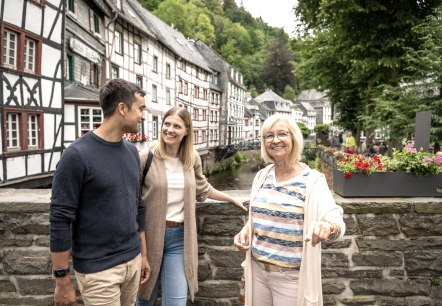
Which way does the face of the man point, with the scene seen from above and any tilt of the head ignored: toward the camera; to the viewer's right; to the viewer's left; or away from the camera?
to the viewer's right

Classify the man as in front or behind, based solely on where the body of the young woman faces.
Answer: in front

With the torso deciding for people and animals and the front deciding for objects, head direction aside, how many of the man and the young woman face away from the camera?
0

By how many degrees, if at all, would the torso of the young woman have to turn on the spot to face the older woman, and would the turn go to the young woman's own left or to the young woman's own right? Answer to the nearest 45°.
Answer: approximately 45° to the young woman's own left

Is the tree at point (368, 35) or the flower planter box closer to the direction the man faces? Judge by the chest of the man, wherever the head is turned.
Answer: the flower planter box

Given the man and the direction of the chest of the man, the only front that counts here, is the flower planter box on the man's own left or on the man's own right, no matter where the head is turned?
on the man's own left

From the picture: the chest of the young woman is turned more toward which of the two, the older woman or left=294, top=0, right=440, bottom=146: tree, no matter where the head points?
the older woman

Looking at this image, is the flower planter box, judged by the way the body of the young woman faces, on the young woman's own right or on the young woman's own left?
on the young woman's own left

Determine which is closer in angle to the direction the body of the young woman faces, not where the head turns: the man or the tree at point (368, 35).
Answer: the man

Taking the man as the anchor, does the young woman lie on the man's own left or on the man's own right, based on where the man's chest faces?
on the man's own left

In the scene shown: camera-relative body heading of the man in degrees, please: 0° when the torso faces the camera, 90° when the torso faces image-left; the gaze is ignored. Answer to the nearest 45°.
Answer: approximately 315°

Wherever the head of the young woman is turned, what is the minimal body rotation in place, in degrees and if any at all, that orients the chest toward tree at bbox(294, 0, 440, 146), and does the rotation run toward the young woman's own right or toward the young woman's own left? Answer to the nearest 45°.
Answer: approximately 135° to the young woman's own left

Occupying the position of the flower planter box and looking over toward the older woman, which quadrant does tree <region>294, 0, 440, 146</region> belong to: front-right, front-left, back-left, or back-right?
back-right
